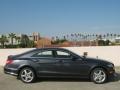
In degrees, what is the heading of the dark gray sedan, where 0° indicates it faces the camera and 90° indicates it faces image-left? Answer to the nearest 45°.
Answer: approximately 270°
